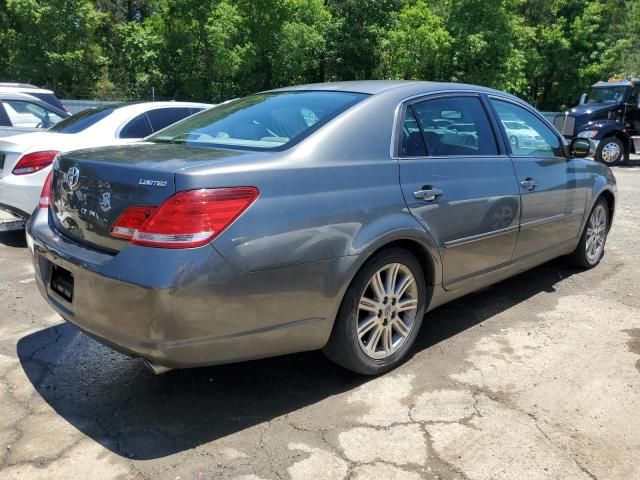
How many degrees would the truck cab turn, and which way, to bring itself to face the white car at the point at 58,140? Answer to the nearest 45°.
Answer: approximately 45° to its left

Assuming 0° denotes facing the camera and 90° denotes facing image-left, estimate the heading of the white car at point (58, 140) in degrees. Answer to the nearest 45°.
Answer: approximately 225°

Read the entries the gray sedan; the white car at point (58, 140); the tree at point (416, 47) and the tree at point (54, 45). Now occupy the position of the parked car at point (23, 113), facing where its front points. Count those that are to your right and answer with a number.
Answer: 2

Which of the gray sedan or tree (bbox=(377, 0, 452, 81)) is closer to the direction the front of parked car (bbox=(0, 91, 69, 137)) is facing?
the tree

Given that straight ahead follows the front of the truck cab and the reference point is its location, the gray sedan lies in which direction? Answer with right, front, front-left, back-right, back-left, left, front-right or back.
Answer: front-left

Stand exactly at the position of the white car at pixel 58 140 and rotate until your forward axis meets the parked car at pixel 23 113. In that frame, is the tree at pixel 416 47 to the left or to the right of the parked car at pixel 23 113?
right

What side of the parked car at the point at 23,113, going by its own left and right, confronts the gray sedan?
right

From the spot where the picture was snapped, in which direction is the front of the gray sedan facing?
facing away from the viewer and to the right of the viewer

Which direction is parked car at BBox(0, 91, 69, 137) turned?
to the viewer's right

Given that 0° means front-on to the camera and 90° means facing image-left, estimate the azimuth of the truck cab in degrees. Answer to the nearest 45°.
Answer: approximately 45°
